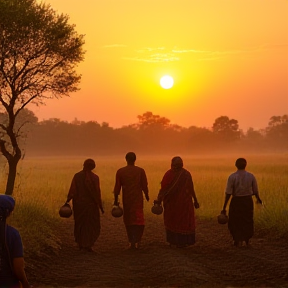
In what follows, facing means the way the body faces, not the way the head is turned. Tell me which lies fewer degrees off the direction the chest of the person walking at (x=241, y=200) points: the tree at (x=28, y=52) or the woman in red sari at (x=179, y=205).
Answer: the tree

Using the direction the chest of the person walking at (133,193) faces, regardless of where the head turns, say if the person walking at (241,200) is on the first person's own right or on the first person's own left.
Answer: on the first person's own right

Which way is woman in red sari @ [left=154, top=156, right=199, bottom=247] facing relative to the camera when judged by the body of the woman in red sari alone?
away from the camera

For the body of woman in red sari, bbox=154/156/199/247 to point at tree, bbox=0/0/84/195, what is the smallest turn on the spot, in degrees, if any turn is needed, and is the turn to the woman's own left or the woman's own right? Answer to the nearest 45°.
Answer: approximately 45° to the woman's own left

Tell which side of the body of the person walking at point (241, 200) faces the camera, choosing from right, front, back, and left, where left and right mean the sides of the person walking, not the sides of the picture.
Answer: back

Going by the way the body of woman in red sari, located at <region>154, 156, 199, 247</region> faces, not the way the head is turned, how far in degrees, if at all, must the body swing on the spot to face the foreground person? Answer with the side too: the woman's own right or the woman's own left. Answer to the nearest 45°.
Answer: approximately 180°

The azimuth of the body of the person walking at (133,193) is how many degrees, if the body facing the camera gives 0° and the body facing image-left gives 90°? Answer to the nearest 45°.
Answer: approximately 180°

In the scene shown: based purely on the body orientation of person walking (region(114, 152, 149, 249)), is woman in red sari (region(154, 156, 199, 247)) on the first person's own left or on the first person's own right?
on the first person's own right

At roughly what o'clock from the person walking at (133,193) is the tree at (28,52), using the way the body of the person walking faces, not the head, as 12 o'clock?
The tree is roughly at 11 o'clock from the person walking.

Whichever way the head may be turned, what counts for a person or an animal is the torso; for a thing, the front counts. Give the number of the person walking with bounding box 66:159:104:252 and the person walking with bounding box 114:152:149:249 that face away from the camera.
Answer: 2

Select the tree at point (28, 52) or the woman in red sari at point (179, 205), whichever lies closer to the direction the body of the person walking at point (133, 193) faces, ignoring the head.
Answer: the tree

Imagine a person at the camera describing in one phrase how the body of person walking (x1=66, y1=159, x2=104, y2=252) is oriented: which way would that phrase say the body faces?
away from the camera
